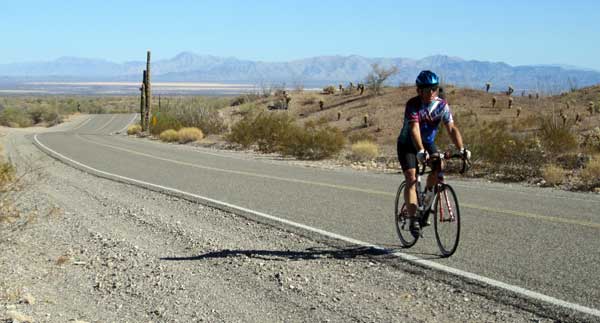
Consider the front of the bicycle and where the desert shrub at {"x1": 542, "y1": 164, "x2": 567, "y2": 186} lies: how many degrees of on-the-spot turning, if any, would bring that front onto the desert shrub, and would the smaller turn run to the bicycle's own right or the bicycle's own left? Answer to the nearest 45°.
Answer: approximately 135° to the bicycle's own left

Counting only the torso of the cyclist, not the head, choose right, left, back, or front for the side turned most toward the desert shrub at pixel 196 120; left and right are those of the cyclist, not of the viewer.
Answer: back

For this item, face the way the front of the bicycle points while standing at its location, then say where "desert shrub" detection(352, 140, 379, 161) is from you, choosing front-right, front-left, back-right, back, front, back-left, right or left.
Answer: back-left

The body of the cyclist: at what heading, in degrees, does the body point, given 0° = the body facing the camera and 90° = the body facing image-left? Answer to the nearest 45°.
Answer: approximately 315°

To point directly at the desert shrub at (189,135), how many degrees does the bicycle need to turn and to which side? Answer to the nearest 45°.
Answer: approximately 180°

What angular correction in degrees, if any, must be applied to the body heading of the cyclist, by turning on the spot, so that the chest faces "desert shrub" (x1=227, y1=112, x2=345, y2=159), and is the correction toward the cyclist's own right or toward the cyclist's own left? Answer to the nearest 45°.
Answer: approximately 135° to the cyclist's own left

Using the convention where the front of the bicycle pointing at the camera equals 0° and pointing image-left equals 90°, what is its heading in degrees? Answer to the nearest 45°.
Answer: approximately 315°
